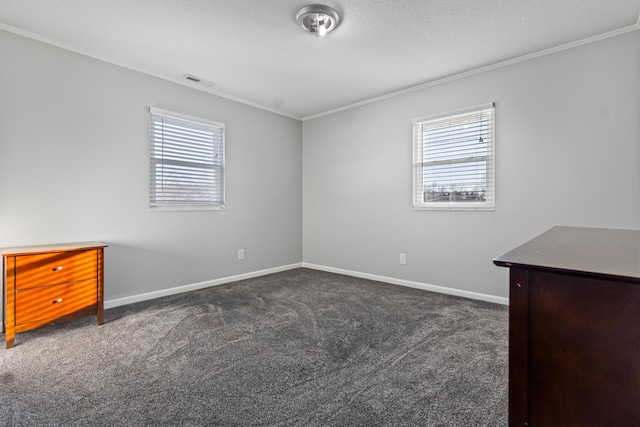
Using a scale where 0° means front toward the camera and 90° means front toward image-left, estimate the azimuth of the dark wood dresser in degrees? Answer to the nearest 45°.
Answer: approximately 90°
